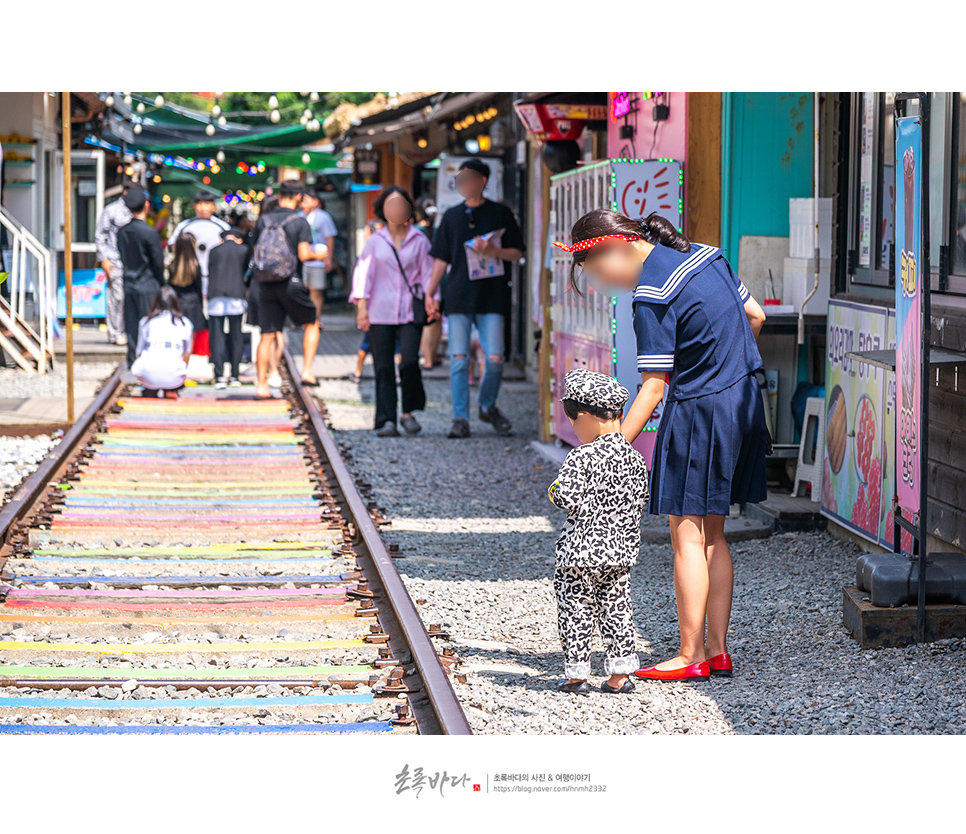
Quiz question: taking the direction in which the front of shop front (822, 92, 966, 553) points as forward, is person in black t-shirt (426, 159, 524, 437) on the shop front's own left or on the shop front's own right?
on the shop front's own right

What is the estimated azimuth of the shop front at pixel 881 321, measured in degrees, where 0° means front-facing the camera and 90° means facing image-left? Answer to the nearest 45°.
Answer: approximately 45°

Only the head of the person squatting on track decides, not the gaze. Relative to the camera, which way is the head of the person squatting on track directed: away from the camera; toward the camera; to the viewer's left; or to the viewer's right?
away from the camera

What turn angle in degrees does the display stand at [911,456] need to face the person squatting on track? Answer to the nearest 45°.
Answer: approximately 45° to its right

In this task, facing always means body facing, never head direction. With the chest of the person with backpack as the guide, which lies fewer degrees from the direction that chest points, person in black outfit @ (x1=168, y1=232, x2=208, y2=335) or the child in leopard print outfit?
the person in black outfit

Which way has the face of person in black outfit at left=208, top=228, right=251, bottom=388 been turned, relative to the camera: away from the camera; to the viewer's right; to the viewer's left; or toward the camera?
away from the camera

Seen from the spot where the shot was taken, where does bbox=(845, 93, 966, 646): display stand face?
facing to the left of the viewer

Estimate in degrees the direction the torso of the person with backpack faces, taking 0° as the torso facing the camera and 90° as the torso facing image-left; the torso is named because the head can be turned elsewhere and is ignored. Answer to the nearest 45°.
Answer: approximately 225°

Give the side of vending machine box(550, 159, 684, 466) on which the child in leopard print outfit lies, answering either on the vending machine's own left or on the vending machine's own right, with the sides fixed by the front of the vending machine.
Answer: on the vending machine's own left

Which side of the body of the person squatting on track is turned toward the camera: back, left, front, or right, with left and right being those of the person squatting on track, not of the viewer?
back
